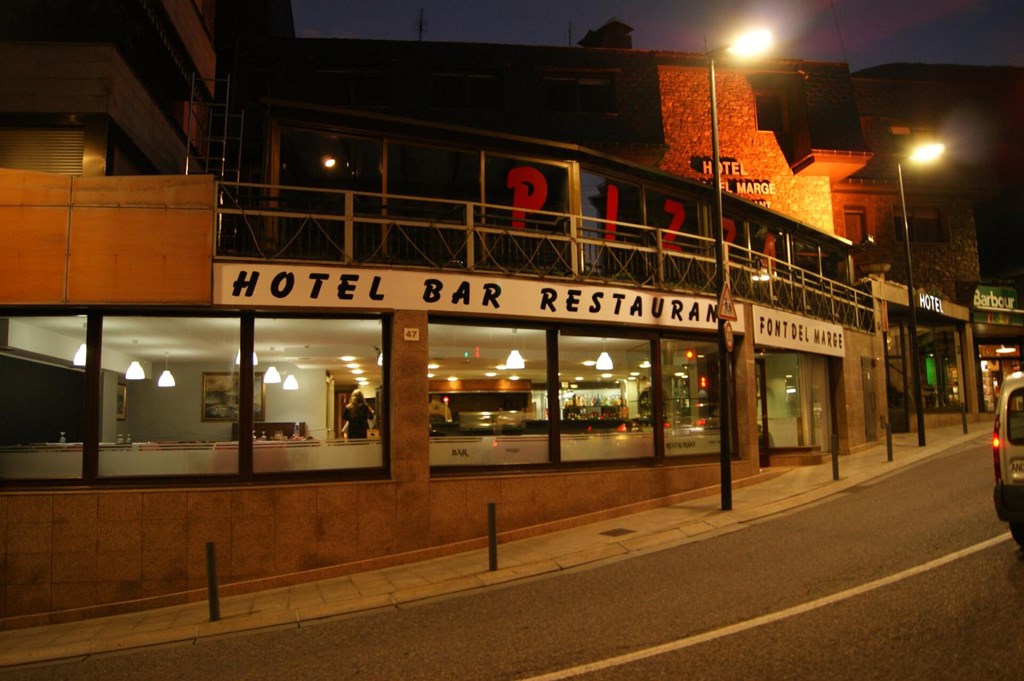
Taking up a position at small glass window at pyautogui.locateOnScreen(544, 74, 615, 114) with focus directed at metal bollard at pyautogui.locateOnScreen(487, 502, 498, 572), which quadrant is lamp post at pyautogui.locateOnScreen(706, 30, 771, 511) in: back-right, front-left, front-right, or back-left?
front-left

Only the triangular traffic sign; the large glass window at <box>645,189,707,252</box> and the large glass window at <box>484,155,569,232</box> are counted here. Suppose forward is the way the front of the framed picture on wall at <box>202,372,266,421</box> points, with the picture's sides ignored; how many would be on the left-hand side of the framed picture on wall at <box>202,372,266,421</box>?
3

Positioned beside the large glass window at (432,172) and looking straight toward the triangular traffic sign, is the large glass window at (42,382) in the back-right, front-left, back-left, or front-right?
back-right

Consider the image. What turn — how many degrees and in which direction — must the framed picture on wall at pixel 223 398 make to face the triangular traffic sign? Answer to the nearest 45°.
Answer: approximately 90° to its left

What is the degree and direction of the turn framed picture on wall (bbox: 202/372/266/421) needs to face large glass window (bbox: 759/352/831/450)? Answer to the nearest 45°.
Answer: approximately 90° to its left

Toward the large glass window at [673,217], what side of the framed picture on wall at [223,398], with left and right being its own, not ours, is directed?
left

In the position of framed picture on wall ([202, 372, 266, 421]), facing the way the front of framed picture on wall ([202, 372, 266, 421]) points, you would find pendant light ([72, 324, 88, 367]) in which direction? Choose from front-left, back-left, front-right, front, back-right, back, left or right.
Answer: right

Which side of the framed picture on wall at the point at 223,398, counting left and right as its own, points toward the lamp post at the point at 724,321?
left

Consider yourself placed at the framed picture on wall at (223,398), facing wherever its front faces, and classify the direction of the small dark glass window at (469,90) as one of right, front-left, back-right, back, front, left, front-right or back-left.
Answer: back-left

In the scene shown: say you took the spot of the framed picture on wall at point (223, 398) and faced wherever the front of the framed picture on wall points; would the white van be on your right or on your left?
on your left

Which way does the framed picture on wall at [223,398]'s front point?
toward the camera

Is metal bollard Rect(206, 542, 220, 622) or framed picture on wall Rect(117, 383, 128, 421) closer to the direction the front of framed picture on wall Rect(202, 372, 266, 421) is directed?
the metal bollard

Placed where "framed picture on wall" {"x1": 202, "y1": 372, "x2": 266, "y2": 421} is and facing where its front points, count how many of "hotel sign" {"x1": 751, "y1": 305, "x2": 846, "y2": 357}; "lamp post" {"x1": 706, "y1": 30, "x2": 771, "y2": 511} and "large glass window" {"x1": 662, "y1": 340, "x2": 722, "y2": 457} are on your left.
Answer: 3

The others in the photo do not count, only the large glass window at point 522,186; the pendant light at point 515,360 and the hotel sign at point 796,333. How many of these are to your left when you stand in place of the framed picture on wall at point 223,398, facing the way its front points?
3

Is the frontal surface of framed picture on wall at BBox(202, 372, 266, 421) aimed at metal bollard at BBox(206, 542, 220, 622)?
yes

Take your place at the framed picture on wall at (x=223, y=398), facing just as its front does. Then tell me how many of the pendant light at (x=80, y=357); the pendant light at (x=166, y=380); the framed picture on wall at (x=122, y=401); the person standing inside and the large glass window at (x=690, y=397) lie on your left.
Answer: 2

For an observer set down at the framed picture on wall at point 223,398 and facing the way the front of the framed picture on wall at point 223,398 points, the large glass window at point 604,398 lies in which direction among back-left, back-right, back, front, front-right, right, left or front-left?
left
